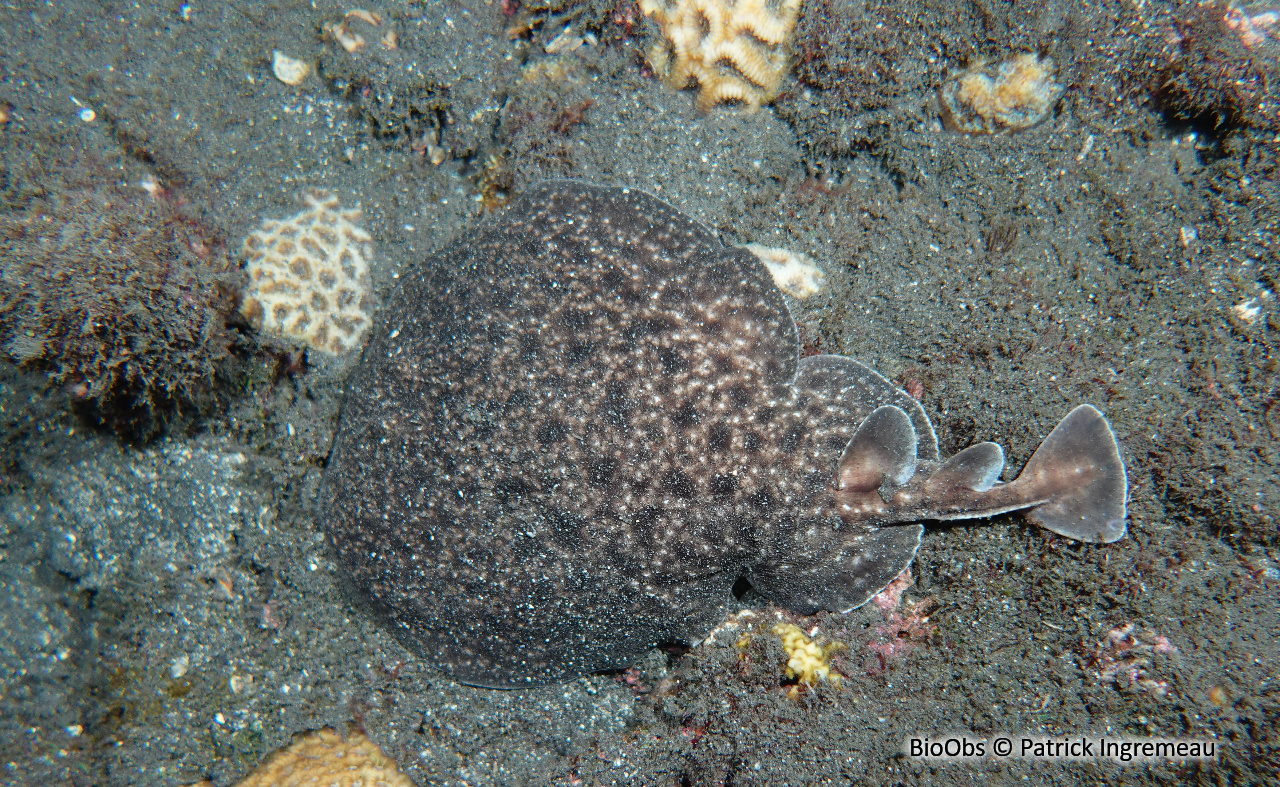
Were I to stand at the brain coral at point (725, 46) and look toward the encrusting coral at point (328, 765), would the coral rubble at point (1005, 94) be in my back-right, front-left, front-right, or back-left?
back-left

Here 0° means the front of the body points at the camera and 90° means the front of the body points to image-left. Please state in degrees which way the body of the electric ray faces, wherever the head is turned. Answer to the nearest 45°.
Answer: approximately 90°

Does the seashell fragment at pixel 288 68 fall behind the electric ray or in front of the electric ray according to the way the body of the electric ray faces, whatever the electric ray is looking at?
in front
